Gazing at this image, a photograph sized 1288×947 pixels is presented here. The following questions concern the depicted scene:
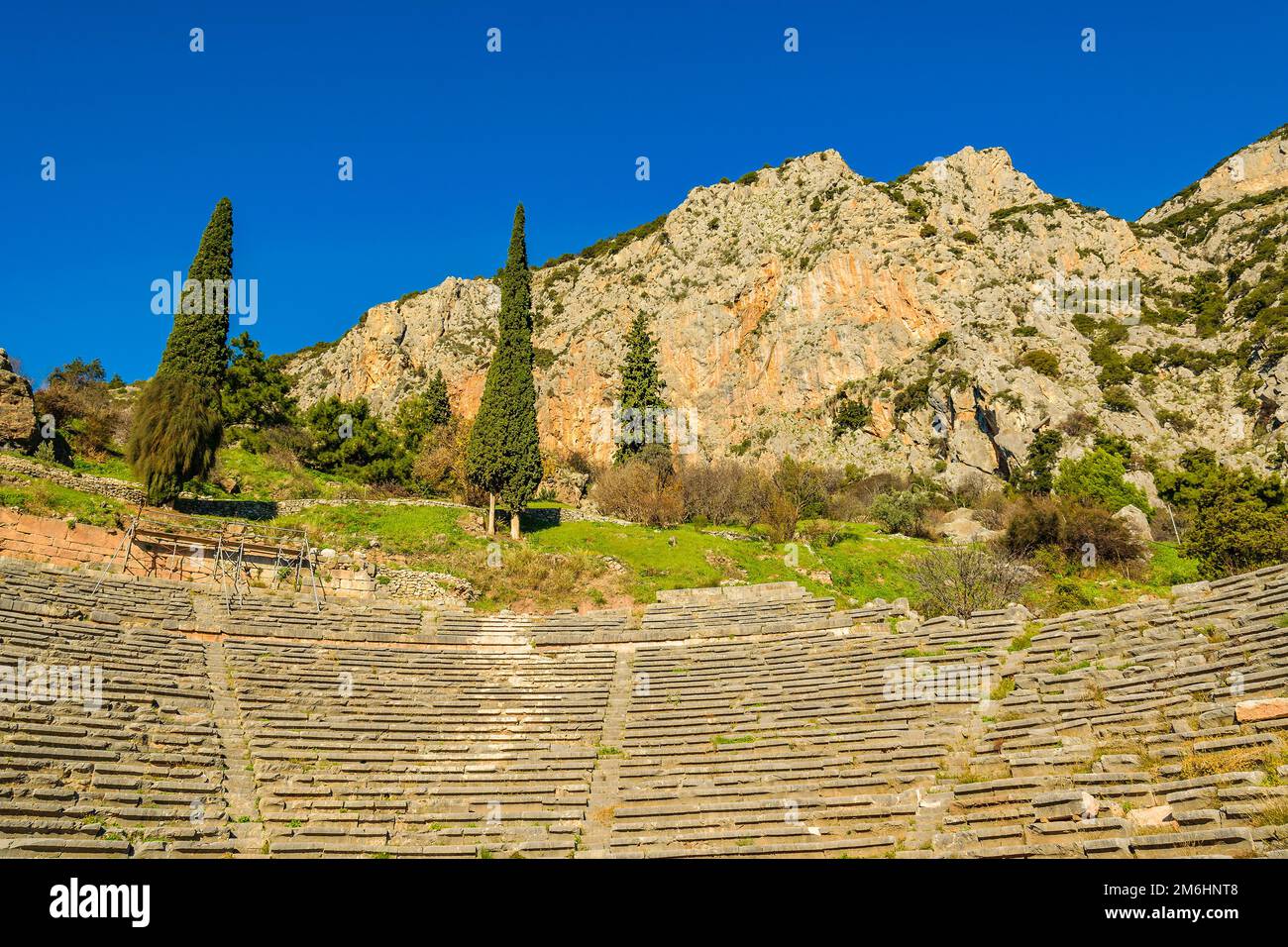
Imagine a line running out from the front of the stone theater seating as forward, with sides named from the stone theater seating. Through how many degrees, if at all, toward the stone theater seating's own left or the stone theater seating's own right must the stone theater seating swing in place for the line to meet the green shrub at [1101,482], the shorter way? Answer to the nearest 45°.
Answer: approximately 135° to the stone theater seating's own left

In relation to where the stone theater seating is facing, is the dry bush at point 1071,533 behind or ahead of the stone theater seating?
behind

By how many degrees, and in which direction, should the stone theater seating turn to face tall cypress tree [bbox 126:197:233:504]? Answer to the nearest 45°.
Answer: approximately 135° to its right

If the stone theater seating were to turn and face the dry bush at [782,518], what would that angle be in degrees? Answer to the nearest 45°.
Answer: approximately 180°

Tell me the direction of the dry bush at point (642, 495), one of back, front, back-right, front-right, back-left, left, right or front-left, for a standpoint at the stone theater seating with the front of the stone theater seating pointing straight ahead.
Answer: back

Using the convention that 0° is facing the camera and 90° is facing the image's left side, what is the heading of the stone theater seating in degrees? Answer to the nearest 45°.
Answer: approximately 0°

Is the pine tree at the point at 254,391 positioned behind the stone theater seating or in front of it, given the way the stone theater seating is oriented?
behind
